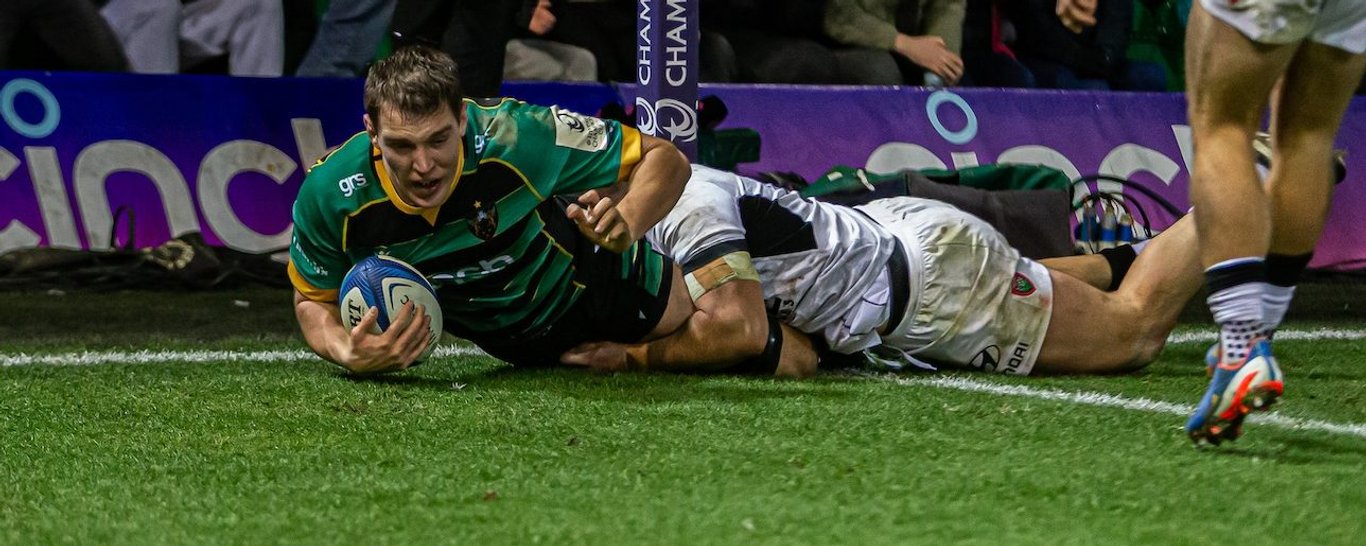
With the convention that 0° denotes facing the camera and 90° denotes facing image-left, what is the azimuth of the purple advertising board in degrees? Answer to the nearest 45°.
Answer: approximately 0°

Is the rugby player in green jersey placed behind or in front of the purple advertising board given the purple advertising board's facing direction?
in front

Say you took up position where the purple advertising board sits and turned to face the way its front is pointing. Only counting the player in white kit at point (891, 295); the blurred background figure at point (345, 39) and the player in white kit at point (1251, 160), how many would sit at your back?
1

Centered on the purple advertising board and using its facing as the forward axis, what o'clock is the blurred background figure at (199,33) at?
The blurred background figure is roughly at 5 o'clock from the purple advertising board.

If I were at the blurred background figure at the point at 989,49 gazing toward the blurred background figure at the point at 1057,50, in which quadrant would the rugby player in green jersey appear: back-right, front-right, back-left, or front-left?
back-right

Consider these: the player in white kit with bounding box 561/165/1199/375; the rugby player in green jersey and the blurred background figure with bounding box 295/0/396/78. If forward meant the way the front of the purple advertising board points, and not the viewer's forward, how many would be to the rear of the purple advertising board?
1
